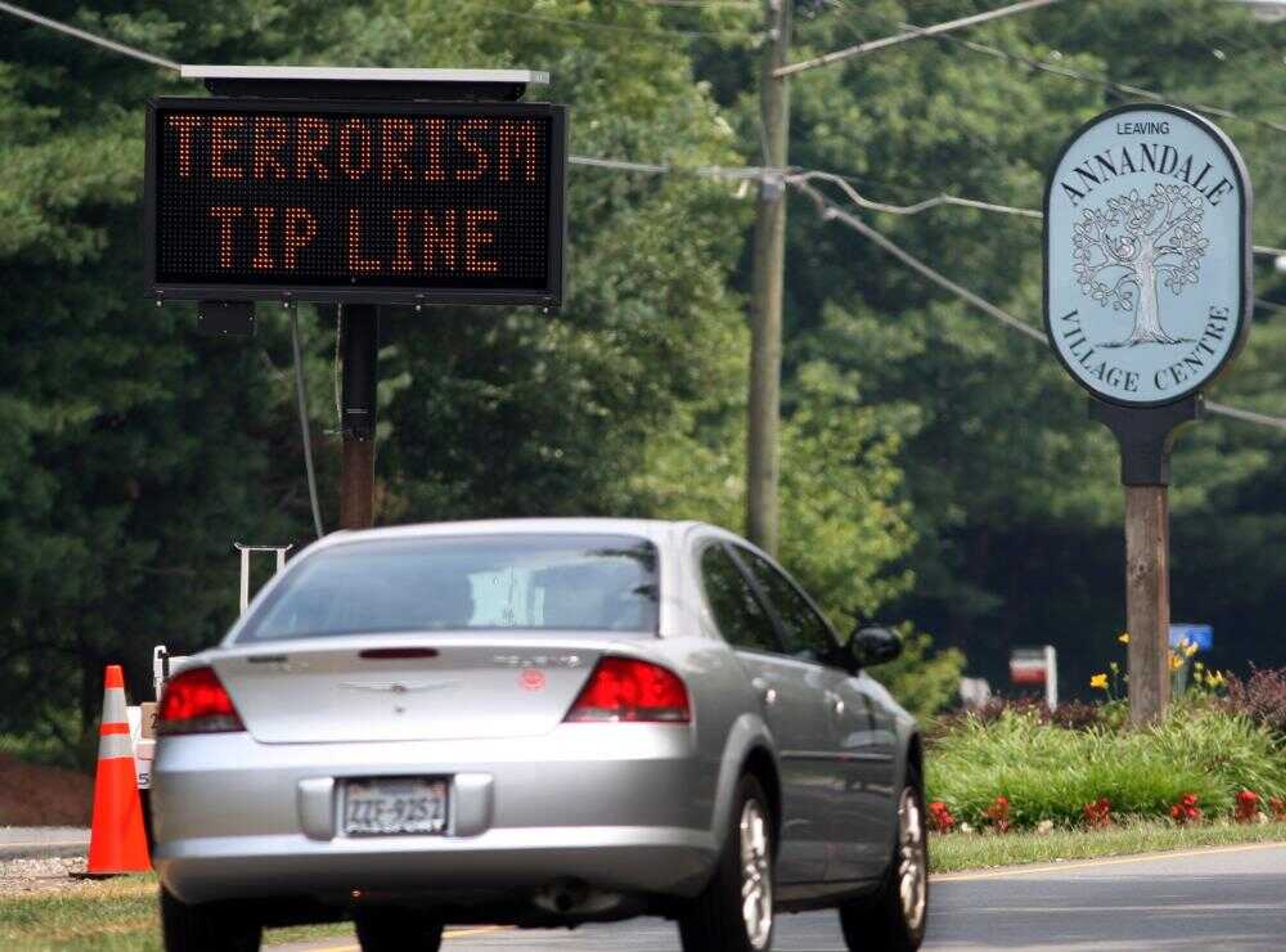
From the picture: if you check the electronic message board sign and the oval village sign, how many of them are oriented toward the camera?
2

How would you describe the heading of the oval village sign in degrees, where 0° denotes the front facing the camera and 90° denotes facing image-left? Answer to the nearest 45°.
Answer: approximately 0°

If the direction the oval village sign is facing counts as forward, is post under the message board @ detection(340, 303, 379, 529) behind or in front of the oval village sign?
in front

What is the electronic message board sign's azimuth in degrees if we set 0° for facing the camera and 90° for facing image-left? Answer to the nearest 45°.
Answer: approximately 0°
